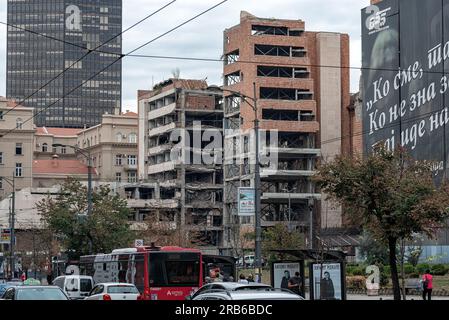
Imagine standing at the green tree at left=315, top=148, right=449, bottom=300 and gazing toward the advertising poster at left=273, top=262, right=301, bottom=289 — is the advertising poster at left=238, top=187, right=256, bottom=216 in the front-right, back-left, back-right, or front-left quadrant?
front-right

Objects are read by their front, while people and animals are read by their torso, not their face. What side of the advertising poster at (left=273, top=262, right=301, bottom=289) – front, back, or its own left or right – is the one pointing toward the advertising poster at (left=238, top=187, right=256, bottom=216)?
back

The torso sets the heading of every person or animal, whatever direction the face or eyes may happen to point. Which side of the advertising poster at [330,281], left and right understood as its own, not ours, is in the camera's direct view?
front

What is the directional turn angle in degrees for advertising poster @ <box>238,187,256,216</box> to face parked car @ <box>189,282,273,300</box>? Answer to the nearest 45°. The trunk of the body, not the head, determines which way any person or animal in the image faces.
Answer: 0° — it already faces it

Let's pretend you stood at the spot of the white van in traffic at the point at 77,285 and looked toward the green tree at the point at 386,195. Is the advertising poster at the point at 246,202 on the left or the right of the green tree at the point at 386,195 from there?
left

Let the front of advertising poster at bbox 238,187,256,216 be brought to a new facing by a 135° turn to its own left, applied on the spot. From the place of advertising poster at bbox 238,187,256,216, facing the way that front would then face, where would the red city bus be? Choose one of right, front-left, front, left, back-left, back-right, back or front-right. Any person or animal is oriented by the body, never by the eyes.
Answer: back

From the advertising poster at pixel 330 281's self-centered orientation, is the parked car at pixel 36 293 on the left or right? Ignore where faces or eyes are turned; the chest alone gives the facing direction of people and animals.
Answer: on its right

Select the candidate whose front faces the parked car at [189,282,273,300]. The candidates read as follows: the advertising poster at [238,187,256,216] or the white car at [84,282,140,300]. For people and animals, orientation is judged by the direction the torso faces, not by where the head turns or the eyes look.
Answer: the advertising poster

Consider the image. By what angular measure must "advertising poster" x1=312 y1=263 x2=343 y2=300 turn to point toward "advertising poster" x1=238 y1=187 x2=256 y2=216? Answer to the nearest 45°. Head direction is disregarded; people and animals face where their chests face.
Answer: approximately 180°

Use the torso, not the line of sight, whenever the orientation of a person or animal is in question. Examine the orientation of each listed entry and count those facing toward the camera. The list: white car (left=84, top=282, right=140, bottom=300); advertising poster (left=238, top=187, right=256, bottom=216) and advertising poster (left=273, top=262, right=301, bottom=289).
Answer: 2

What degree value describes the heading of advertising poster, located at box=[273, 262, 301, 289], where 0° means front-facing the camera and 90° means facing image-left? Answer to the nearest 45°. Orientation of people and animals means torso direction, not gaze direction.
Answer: approximately 0°

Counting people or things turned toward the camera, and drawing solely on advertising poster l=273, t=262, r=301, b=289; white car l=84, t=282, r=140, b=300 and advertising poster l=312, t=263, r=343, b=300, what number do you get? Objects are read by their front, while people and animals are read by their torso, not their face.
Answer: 2
